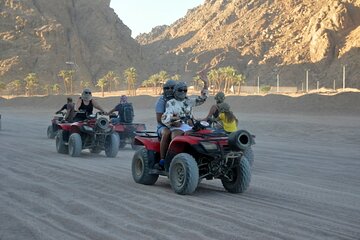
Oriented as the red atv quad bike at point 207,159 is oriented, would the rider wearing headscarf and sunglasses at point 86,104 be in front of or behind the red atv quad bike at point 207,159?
behind

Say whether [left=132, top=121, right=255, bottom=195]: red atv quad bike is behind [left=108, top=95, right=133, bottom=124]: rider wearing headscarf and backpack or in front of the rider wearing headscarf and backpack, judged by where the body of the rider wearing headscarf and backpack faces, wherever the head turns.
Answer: in front

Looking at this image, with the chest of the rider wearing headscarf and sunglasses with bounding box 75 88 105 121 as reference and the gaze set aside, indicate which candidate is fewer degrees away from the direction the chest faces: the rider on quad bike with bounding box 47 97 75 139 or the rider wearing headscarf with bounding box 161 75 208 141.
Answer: the rider wearing headscarf

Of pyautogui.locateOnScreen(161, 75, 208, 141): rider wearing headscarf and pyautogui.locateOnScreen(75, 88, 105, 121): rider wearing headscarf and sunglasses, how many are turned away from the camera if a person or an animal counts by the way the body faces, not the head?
0

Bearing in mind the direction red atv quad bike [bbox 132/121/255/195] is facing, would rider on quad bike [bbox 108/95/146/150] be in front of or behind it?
behind

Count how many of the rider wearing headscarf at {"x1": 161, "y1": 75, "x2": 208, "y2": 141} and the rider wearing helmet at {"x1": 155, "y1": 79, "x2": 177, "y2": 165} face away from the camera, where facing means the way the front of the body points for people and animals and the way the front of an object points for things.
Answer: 0
